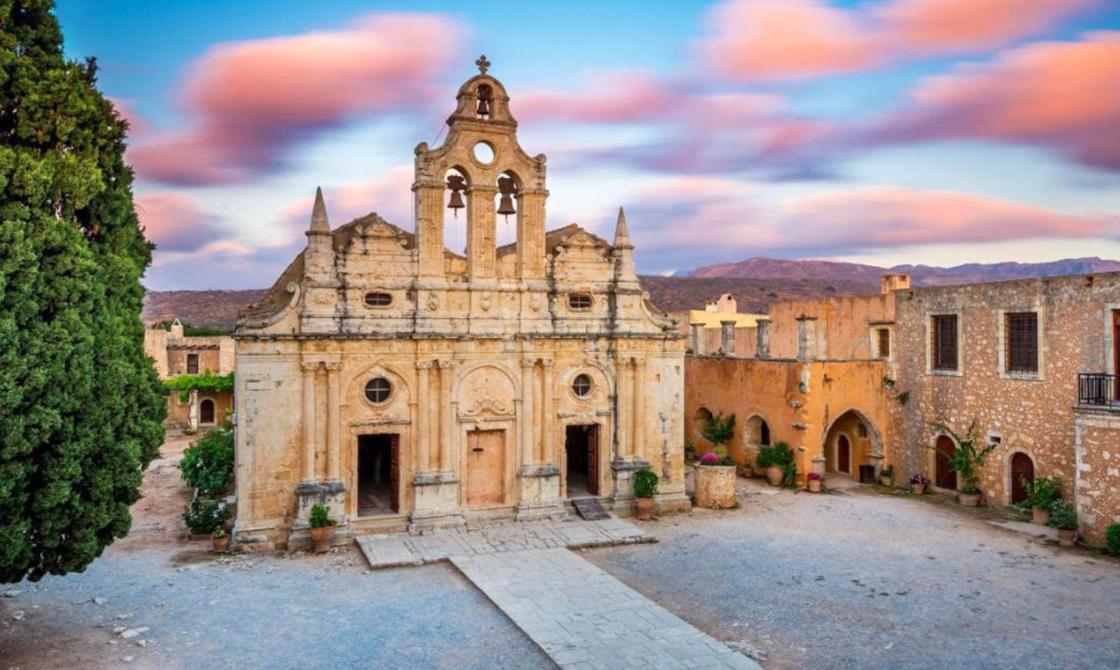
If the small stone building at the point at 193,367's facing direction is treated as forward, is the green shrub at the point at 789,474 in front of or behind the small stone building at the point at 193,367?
in front

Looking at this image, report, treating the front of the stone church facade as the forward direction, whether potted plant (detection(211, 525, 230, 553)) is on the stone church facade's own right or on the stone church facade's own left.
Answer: on the stone church facade's own right

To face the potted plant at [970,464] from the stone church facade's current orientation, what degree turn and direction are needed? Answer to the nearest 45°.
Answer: approximately 90° to its left

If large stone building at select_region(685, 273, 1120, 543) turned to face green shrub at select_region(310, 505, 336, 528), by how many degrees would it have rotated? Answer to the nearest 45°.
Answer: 0° — it already faces it

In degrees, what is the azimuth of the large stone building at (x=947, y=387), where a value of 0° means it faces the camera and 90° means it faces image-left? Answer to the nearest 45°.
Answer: approximately 45°

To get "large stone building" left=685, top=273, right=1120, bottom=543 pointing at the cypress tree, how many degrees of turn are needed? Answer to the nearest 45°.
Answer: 0° — it already faces it

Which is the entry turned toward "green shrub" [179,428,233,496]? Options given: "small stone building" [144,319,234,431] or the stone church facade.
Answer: the small stone building

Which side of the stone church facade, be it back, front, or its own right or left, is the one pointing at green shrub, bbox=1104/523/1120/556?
left

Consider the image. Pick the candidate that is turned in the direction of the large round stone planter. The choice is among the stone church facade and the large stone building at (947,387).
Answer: the large stone building
